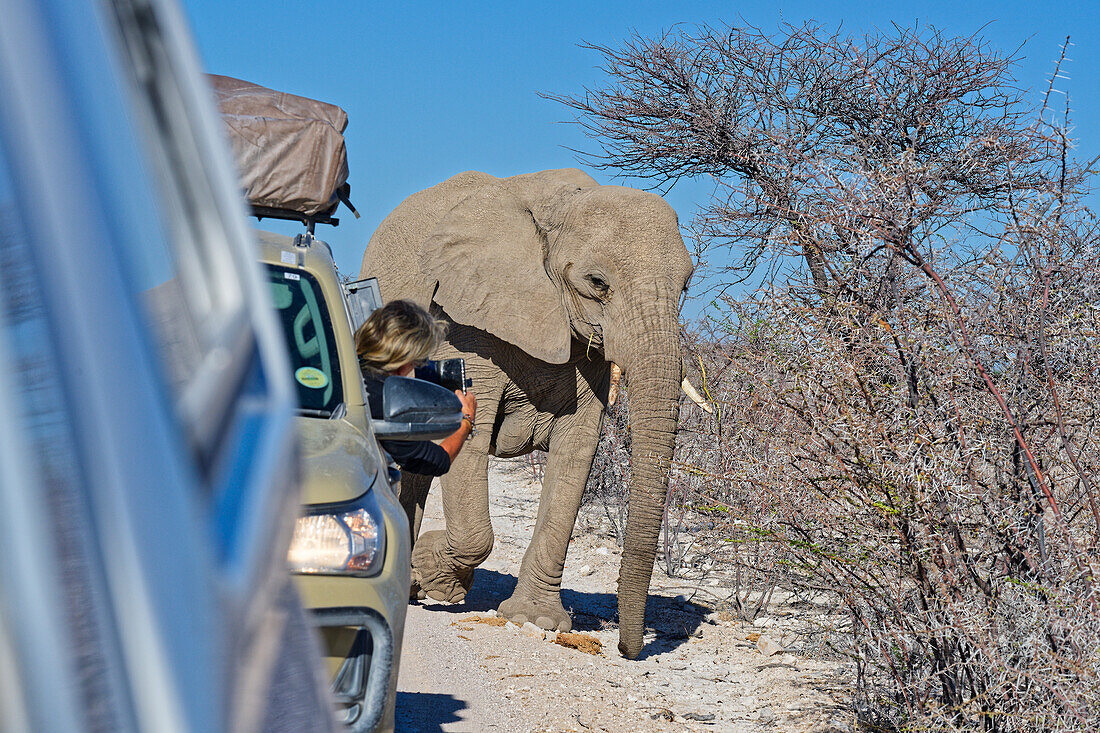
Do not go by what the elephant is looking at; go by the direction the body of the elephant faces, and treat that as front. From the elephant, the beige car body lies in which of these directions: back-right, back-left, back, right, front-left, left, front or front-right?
front-right

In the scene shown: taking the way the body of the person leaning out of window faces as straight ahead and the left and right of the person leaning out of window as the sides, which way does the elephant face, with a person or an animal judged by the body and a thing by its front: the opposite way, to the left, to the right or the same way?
to the right

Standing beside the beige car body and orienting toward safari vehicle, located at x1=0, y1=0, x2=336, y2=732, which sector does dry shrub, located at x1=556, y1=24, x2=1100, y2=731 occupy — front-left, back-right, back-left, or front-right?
back-left

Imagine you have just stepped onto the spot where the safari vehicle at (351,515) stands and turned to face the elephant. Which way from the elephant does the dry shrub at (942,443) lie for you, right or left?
right

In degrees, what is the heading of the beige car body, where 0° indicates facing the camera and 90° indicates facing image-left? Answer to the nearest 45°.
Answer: approximately 0°

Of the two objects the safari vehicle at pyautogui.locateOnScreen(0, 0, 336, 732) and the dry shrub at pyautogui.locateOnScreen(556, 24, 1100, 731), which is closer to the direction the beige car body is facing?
the safari vehicle

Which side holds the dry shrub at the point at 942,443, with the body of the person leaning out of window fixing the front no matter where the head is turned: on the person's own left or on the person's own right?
on the person's own right

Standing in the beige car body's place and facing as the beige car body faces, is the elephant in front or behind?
behind

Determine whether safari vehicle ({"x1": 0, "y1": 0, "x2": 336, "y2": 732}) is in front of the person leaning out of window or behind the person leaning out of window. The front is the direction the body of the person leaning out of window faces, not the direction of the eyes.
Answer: behind
